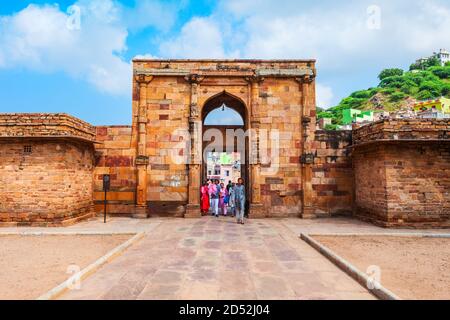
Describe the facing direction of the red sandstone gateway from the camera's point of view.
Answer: facing the viewer

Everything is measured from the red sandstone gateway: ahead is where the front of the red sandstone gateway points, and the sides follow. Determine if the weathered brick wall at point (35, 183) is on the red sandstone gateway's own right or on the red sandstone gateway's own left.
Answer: on the red sandstone gateway's own right

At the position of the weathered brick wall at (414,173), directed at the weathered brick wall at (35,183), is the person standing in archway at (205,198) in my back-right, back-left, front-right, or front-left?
front-right

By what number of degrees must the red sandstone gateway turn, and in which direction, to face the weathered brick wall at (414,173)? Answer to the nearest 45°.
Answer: approximately 90° to its left
